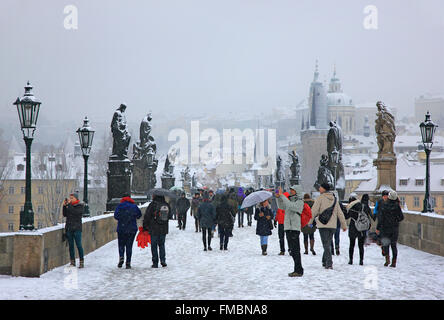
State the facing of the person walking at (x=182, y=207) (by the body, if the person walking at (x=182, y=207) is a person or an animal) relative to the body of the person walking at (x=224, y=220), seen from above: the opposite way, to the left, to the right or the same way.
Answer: the opposite way

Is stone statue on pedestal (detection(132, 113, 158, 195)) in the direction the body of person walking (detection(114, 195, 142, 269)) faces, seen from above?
yes

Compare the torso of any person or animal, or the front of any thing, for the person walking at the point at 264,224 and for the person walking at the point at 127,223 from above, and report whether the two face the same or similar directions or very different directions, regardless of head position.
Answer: very different directions

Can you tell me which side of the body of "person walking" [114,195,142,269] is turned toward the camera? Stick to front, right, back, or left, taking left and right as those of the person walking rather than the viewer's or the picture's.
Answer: back

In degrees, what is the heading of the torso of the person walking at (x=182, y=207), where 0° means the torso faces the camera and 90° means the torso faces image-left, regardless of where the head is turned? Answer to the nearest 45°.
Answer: approximately 0°

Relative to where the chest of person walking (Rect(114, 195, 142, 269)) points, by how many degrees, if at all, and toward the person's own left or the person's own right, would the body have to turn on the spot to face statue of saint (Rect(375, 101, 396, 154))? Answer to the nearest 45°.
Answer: approximately 45° to the person's own right

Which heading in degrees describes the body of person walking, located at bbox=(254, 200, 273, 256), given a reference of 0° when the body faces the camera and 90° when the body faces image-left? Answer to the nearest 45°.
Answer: approximately 0°

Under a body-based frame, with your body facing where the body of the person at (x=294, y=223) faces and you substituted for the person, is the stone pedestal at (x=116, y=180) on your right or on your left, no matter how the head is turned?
on your right

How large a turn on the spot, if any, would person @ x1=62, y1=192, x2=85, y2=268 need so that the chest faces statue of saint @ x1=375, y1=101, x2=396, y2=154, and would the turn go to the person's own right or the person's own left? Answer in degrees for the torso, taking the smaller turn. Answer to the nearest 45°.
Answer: approximately 180°

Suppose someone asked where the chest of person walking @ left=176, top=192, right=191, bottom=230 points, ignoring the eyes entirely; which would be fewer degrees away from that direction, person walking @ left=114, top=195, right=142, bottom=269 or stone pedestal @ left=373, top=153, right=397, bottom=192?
the person walking
